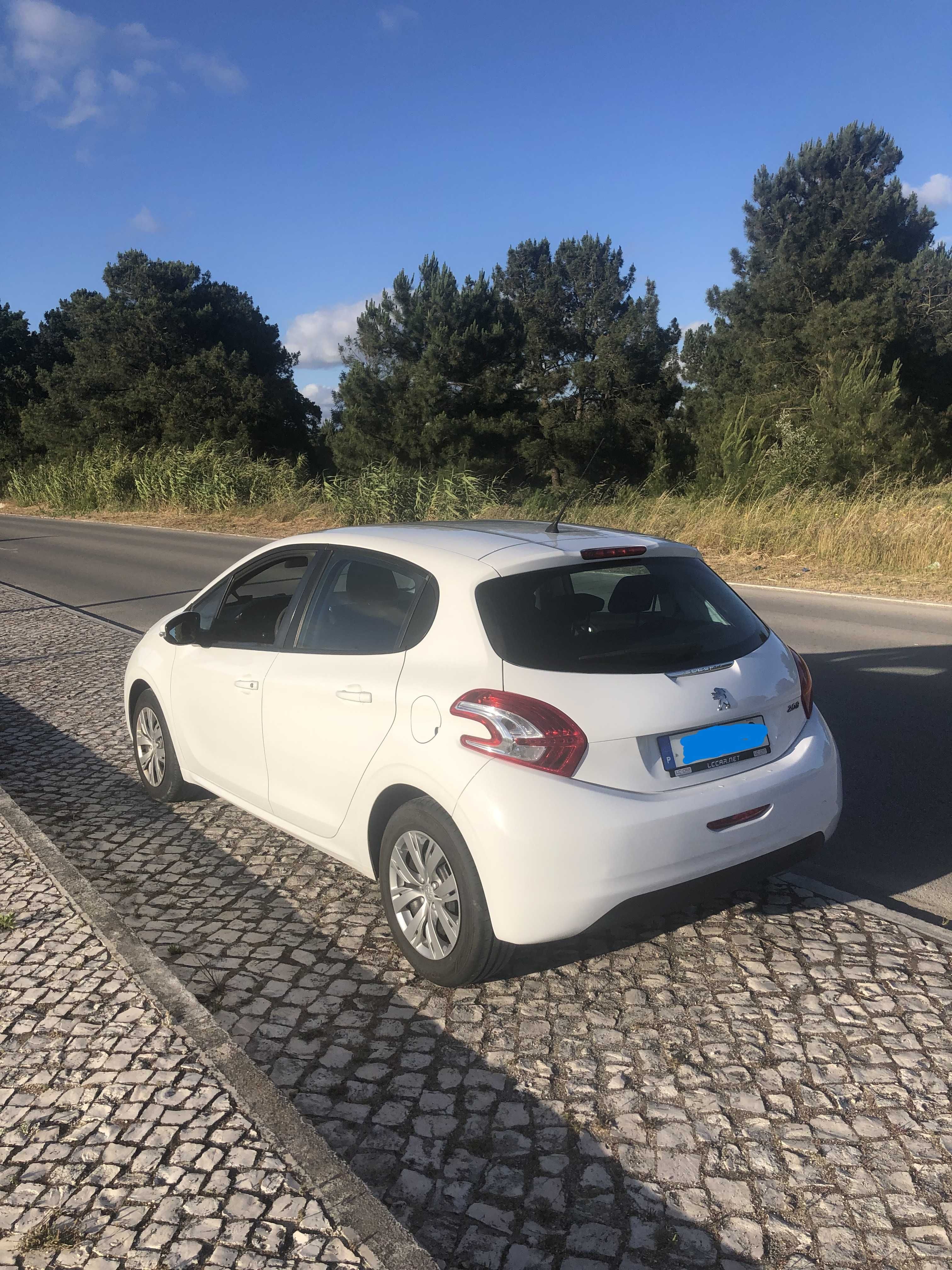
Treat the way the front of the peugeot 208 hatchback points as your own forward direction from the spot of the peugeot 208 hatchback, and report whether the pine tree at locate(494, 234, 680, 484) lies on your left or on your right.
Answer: on your right

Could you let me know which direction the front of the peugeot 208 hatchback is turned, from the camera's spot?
facing away from the viewer and to the left of the viewer

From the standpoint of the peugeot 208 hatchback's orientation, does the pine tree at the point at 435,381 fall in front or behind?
in front
